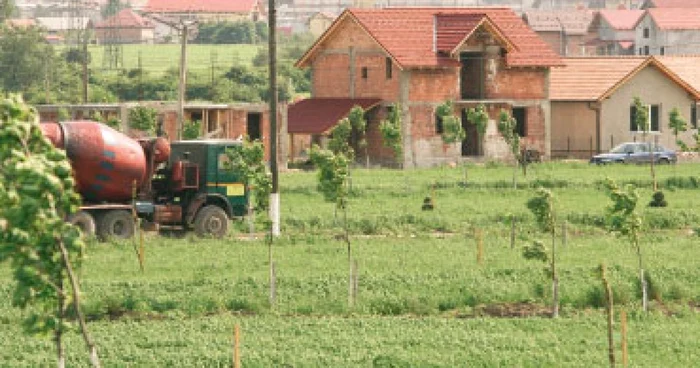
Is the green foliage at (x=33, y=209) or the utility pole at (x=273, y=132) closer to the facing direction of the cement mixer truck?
the utility pole

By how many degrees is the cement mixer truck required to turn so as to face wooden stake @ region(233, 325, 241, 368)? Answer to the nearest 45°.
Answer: approximately 90° to its right

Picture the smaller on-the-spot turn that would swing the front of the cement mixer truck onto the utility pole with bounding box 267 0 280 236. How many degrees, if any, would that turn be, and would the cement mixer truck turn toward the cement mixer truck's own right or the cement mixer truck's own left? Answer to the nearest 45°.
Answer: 0° — it already faces it

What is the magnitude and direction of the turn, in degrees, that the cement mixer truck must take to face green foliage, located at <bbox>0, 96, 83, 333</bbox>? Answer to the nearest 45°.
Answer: approximately 90° to its right

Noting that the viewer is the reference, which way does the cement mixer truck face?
facing to the right of the viewer

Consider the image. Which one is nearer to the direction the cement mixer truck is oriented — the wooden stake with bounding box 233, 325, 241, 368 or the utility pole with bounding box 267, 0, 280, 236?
the utility pole
